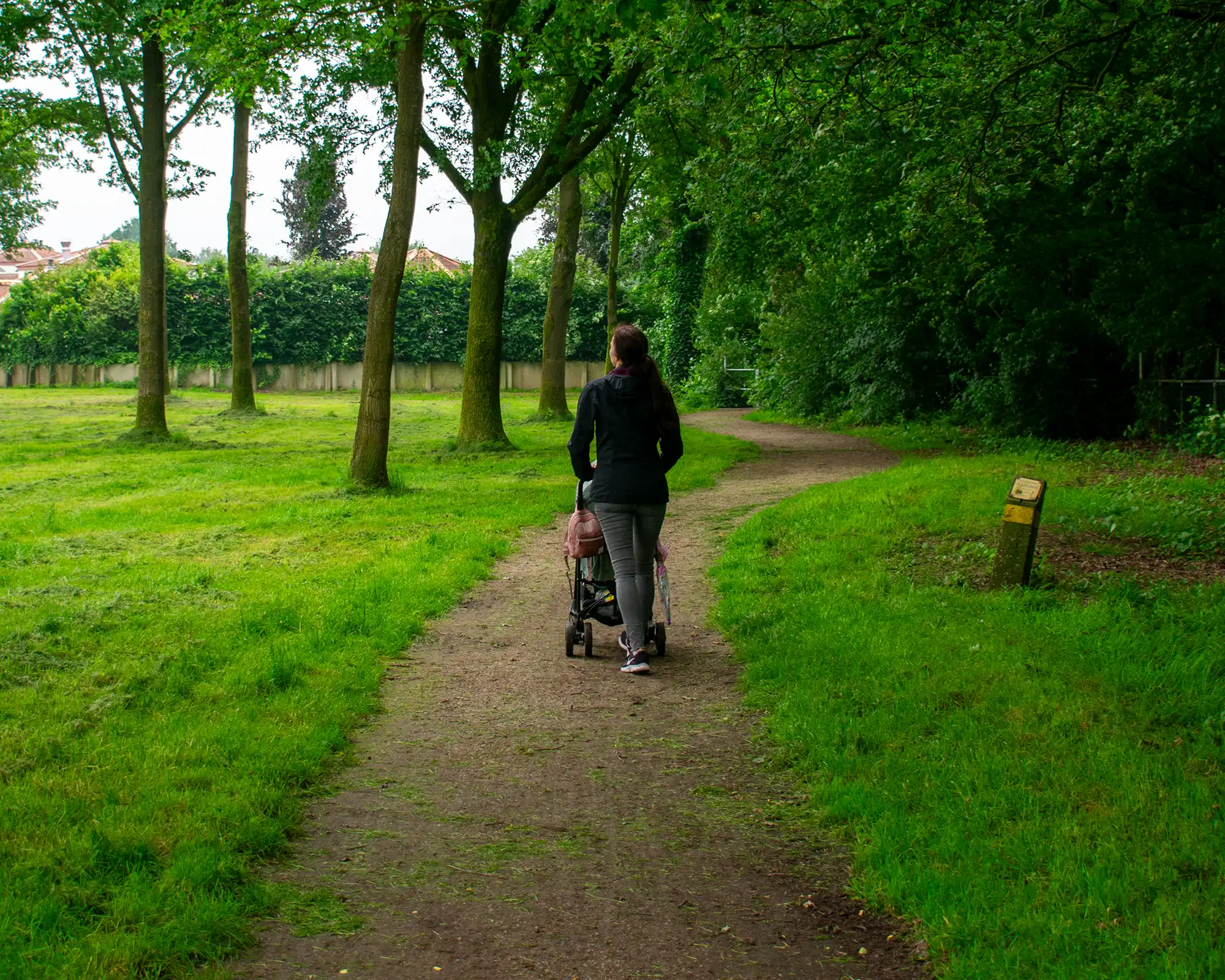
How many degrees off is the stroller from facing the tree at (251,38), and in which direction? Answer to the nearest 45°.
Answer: approximately 45° to its left

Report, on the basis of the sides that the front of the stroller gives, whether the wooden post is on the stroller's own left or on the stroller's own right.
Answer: on the stroller's own right

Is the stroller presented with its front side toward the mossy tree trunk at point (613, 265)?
yes

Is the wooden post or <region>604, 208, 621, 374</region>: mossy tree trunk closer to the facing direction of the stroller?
the mossy tree trunk

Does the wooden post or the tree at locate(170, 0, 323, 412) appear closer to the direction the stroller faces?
the tree

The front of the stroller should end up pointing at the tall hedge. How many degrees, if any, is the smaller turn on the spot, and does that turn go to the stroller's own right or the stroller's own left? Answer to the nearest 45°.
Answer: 0° — it already faces it

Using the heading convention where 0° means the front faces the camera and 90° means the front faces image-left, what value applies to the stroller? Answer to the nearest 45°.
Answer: approximately 180°

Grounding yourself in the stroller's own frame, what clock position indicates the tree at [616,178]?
The tree is roughly at 12 o'clock from the stroller.

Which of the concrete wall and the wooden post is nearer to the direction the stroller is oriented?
the concrete wall
